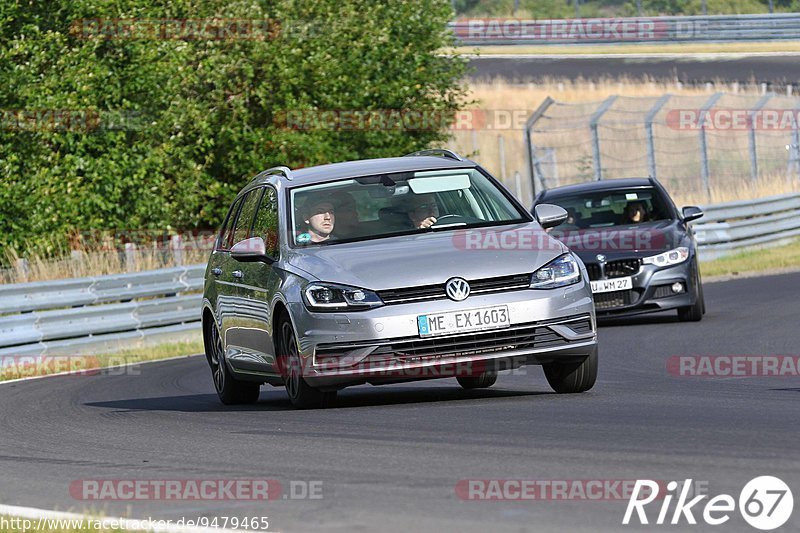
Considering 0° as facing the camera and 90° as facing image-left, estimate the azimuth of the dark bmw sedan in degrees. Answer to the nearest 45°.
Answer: approximately 0°

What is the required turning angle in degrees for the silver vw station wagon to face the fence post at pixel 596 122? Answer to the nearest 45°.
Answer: approximately 135° to its left

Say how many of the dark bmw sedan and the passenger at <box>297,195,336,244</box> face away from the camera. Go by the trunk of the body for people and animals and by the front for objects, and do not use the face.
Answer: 0

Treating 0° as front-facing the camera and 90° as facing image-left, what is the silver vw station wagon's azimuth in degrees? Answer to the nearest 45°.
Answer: approximately 315°

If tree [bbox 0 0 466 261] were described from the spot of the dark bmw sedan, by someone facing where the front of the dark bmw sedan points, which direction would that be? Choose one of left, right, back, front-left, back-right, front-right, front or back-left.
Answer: back-right

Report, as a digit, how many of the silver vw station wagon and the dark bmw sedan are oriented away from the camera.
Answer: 0

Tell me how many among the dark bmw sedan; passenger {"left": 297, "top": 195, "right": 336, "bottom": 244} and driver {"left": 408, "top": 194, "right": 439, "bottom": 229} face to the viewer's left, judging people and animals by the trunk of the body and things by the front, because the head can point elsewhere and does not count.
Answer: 0
